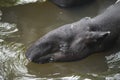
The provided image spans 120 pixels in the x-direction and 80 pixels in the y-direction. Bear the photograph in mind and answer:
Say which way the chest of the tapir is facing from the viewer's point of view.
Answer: to the viewer's left
